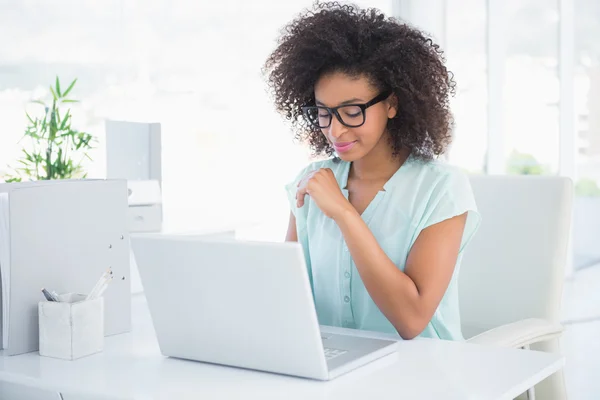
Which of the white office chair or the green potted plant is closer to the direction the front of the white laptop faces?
the white office chair

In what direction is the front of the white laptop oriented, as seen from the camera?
facing away from the viewer and to the right of the viewer

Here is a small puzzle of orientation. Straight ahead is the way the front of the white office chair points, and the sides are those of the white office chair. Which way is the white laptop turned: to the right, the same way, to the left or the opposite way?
the opposite way

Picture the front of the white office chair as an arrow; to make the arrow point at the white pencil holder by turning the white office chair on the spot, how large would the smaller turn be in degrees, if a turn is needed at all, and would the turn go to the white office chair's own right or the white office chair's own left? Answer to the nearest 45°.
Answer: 0° — it already faces it

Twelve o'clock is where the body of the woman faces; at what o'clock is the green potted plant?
The green potted plant is roughly at 3 o'clock from the woman.

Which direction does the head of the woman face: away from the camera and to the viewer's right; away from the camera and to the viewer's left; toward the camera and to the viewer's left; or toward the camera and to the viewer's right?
toward the camera and to the viewer's left

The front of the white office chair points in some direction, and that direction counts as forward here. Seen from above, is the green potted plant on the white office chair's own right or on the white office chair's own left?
on the white office chair's own right

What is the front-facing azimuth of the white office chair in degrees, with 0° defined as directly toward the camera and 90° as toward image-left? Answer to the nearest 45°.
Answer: approximately 45°

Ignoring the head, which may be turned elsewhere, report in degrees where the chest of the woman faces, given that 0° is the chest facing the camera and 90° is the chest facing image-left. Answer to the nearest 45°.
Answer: approximately 45°

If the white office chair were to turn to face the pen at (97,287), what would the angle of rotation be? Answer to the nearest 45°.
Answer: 0° — it already faces it

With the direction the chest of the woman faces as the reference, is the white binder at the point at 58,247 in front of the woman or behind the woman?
in front
